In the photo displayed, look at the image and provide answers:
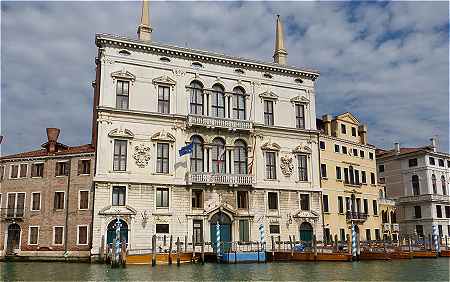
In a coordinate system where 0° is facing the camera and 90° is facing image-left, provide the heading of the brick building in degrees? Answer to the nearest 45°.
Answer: approximately 0°

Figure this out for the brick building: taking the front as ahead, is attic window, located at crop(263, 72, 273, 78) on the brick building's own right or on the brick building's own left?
on the brick building's own left

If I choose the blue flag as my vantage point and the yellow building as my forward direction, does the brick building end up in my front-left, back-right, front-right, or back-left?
back-left

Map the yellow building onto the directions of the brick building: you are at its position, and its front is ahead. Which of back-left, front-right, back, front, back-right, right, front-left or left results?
left

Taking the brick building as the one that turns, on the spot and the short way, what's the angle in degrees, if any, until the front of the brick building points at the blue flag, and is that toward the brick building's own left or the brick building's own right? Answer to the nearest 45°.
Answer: approximately 45° to the brick building's own left
